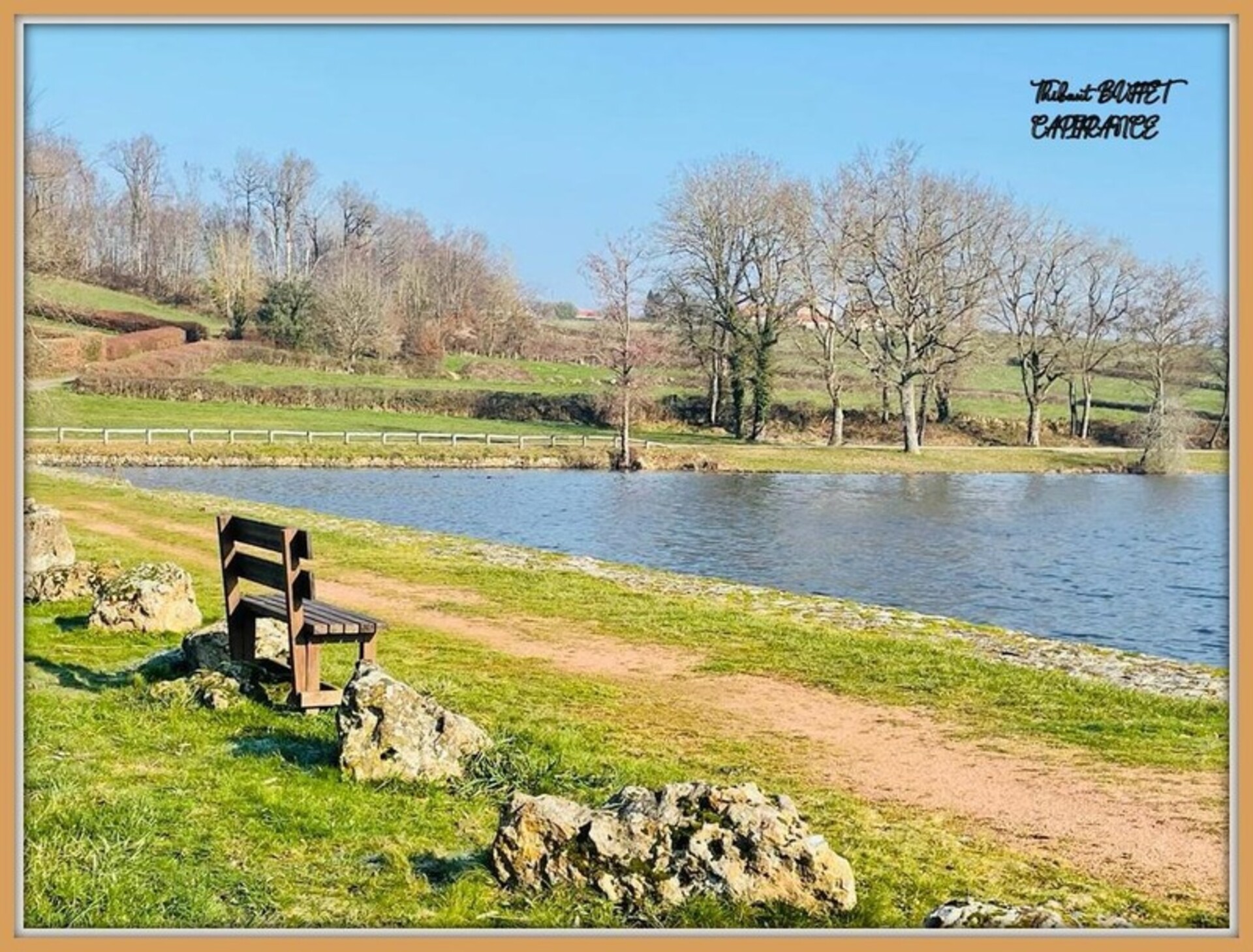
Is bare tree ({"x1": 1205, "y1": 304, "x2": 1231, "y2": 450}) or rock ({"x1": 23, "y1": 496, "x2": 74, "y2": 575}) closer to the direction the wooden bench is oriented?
the bare tree

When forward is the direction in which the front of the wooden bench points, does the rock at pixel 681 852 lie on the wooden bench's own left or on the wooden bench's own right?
on the wooden bench's own right

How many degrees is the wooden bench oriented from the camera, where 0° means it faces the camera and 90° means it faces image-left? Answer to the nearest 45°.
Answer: approximately 225°

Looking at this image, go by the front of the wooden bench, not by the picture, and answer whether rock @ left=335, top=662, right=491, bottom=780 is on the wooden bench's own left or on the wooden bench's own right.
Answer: on the wooden bench's own right

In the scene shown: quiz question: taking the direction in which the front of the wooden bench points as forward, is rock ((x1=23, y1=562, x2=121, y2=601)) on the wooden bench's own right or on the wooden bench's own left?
on the wooden bench's own left

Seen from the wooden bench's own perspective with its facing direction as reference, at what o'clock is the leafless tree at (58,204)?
The leafless tree is roughly at 10 o'clock from the wooden bench.

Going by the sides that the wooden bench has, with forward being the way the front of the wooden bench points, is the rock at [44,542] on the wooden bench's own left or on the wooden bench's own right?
on the wooden bench's own left
